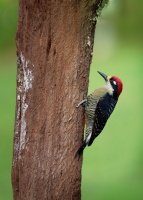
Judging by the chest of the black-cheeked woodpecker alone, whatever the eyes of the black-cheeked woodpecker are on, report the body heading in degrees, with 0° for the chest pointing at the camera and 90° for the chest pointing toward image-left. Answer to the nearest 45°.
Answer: approximately 90°
